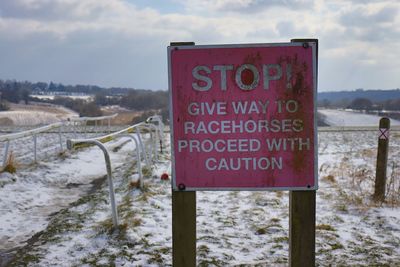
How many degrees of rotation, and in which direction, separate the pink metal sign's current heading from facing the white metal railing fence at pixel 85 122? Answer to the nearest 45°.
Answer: approximately 135° to its right

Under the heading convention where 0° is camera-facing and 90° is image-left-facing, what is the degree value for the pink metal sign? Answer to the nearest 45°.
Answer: approximately 0°

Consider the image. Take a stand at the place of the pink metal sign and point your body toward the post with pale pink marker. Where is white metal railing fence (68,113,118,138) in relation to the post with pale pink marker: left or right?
left

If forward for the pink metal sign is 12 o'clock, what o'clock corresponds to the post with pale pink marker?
The post with pale pink marker is roughly at 7 o'clock from the pink metal sign.
